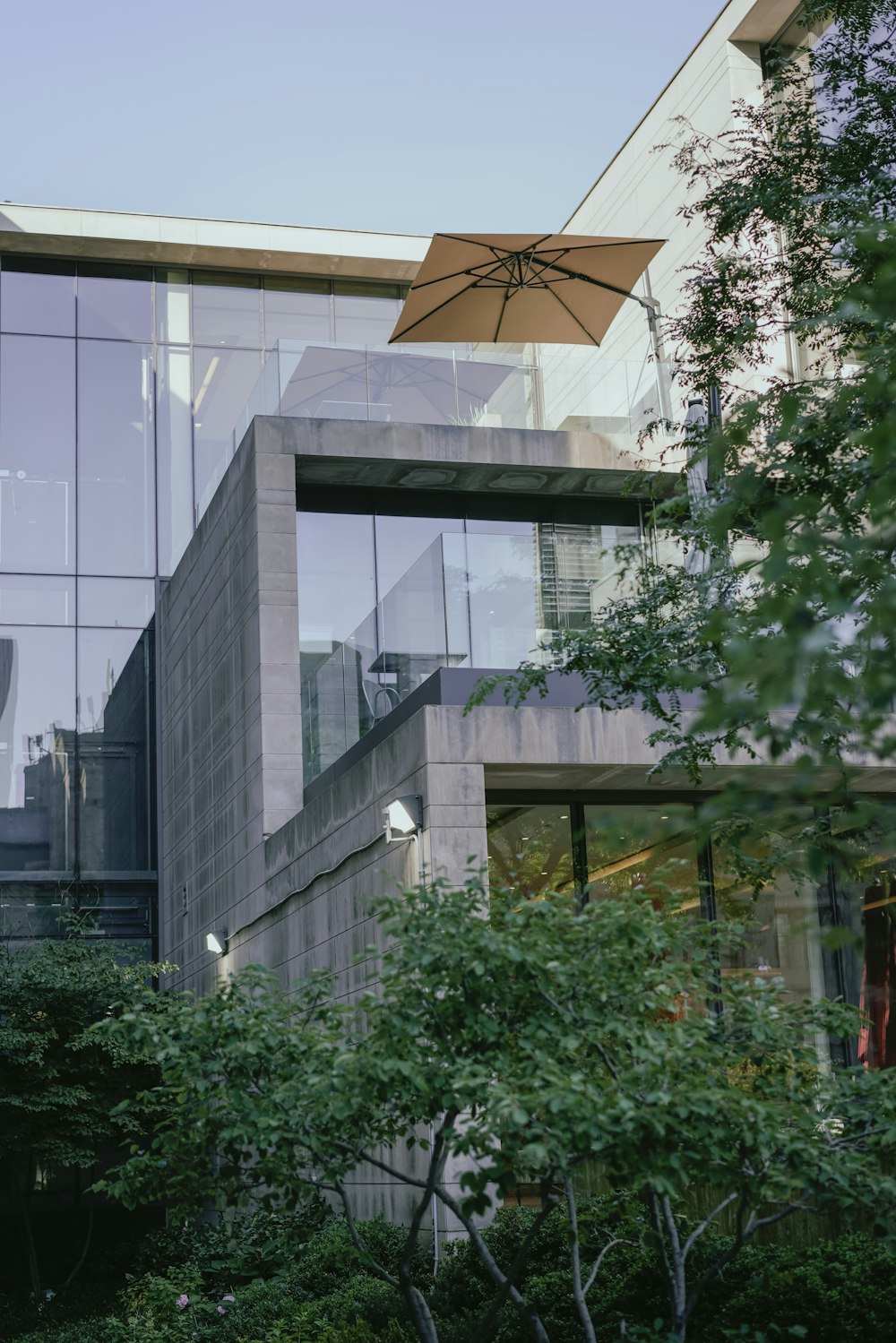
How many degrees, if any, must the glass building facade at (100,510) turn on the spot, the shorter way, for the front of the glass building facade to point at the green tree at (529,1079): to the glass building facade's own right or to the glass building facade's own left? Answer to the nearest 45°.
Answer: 0° — it already faces it

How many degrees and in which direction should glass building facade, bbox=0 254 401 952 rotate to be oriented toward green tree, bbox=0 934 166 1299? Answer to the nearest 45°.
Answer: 0° — it already faces it

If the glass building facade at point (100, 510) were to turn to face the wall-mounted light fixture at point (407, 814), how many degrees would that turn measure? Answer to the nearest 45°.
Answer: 0° — it already faces it

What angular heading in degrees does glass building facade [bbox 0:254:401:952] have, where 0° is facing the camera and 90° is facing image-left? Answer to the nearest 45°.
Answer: approximately 0°

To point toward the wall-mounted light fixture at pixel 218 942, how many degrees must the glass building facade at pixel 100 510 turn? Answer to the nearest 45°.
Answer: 0° — it already faces it
